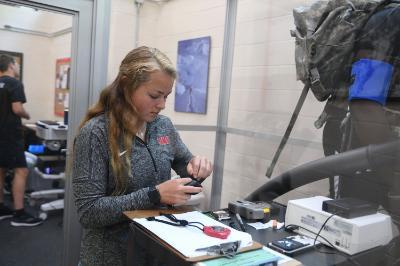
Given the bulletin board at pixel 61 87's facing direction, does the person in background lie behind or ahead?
ahead

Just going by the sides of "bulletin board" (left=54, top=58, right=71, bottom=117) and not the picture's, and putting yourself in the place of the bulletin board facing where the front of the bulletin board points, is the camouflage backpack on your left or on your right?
on your left

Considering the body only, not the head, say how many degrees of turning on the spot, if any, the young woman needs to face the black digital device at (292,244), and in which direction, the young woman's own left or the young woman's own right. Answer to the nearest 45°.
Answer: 0° — they already face it

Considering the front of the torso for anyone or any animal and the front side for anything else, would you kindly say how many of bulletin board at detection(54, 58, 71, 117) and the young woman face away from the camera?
0

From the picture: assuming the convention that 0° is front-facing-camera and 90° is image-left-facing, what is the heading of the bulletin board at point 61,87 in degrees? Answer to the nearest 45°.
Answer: approximately 45°

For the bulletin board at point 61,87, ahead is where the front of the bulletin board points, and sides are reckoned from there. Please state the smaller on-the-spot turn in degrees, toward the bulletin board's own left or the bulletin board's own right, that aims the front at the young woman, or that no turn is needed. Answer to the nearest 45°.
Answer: approximately 45° to the bulletin board's own left

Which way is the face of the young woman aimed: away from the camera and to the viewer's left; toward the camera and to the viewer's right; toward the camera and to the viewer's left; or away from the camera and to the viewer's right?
toward the camera and to the viewer's right

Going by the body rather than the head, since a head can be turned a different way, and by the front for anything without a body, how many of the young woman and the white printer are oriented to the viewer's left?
0

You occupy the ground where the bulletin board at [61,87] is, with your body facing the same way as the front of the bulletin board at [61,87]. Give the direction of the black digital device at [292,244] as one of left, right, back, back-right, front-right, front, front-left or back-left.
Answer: front-left

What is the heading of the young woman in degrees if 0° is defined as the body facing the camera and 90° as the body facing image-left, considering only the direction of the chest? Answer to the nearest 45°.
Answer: approximately 315°
